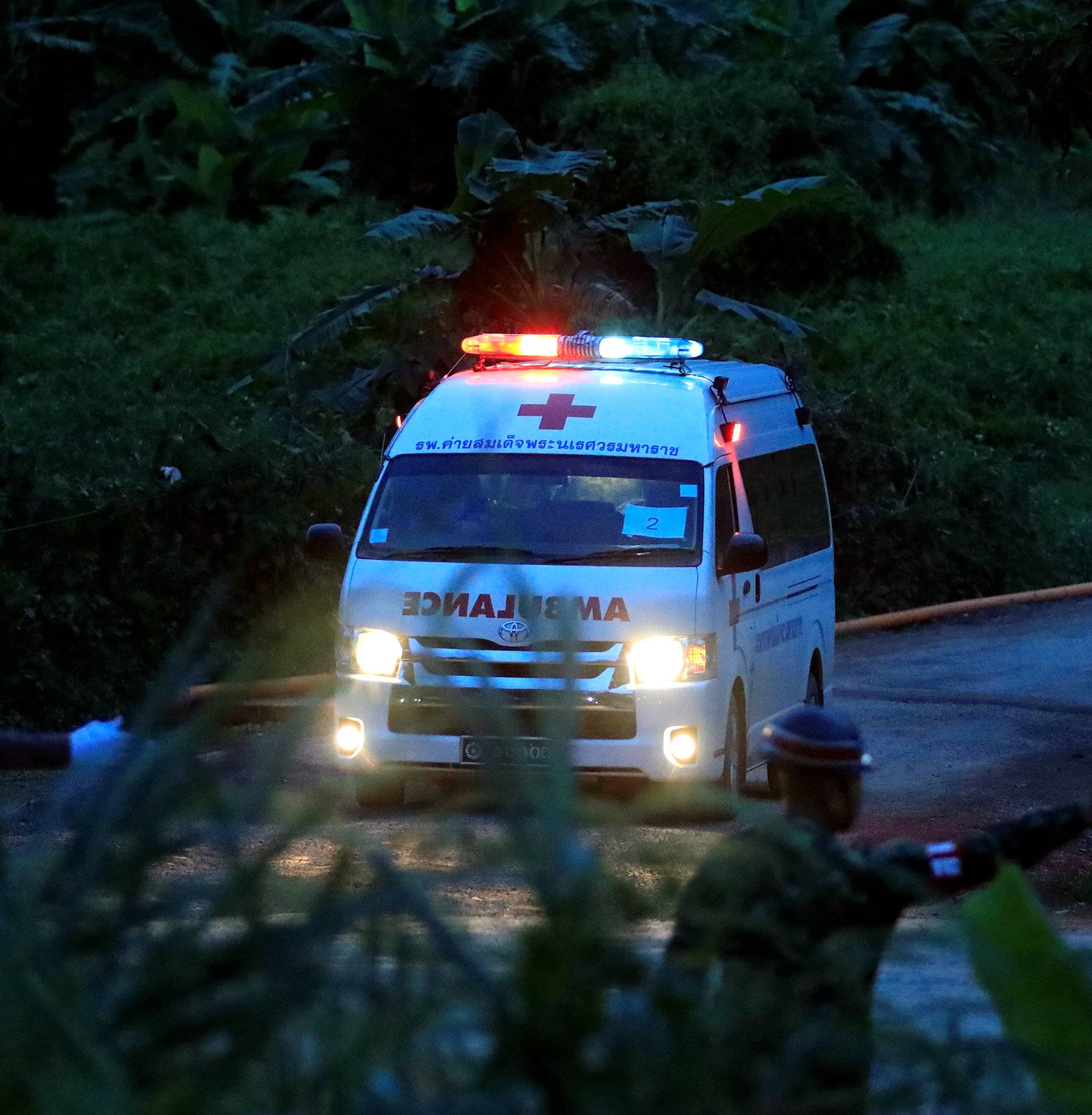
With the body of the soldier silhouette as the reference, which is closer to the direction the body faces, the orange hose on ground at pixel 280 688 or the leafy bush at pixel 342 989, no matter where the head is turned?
the orange hose on ground

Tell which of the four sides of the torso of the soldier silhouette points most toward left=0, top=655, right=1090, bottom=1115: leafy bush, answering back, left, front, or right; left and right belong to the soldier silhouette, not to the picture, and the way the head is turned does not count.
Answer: back

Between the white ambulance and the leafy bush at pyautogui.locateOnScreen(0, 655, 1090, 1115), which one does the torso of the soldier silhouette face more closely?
the white ambulance

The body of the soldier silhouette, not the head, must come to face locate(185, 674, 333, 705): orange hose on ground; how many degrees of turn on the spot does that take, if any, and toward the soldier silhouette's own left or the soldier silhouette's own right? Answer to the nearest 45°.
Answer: approximately 45° to the soldier silhouette's own left

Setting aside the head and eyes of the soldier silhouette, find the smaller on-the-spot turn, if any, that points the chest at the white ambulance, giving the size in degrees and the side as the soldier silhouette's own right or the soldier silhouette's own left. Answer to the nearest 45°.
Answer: approximately 45° to the soldier silhouette's own left

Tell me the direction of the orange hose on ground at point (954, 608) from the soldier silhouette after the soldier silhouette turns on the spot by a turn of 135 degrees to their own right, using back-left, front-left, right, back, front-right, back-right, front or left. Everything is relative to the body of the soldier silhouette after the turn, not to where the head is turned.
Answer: back

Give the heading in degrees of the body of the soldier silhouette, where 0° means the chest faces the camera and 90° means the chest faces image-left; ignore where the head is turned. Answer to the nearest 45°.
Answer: approximately 225°
